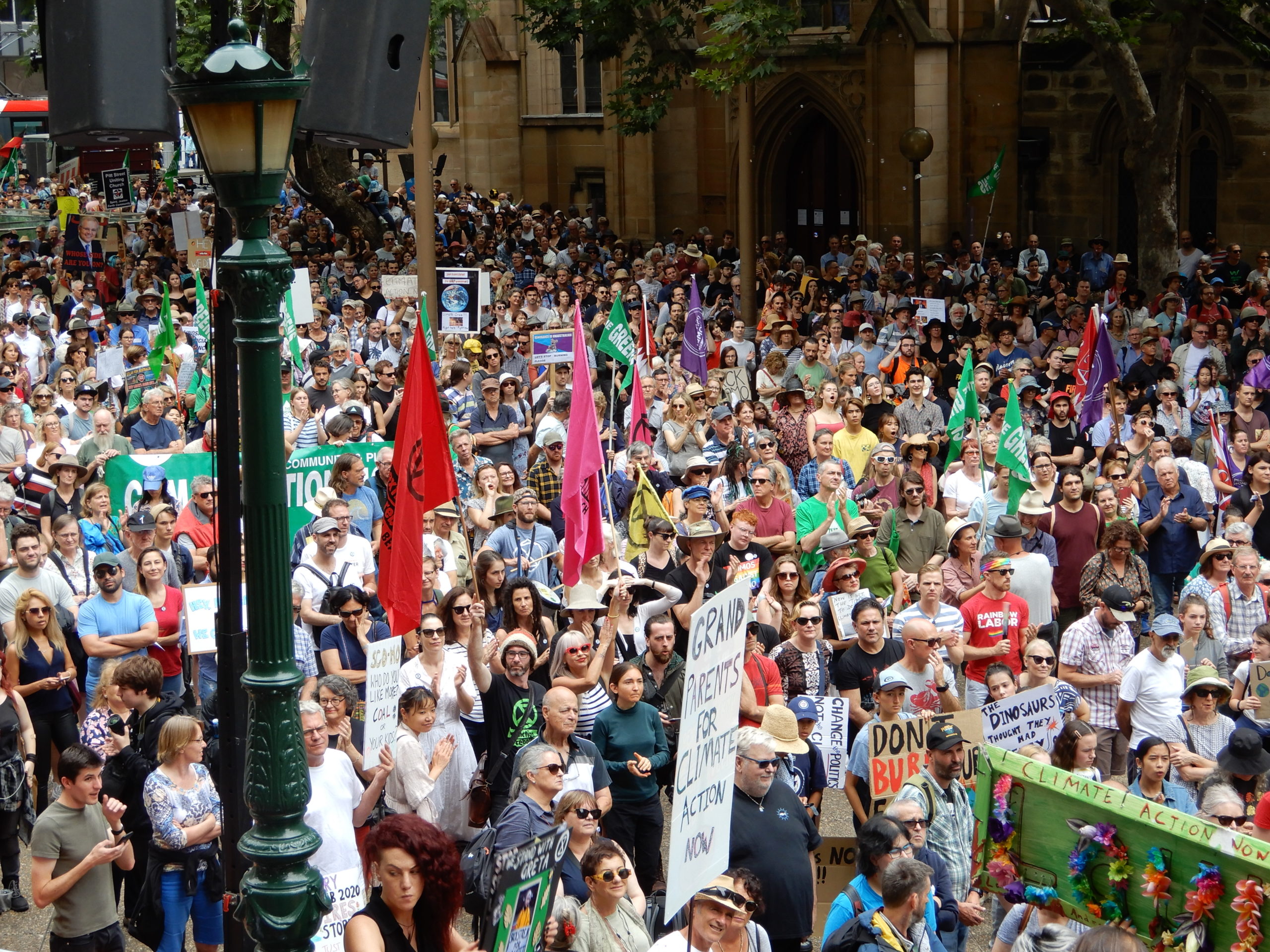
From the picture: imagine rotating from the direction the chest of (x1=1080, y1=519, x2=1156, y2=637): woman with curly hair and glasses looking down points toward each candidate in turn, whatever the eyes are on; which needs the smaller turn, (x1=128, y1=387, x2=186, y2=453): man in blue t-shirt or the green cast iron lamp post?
the green cast iron lamp post

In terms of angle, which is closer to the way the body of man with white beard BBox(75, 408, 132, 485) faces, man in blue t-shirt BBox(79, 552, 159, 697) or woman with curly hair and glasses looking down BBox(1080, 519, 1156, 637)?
the man in blue t-shirt

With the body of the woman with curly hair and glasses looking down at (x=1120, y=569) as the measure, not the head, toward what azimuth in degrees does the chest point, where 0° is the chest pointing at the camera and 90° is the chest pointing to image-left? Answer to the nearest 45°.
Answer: approximately 0°

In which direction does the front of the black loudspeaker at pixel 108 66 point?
away from the camera

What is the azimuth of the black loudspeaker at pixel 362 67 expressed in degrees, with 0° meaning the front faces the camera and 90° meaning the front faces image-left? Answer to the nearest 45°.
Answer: approximately 225°

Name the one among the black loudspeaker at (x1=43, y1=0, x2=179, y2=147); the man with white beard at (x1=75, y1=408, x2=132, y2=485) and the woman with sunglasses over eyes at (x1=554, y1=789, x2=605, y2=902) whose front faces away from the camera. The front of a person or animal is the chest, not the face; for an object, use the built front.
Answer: the black loudspeaker

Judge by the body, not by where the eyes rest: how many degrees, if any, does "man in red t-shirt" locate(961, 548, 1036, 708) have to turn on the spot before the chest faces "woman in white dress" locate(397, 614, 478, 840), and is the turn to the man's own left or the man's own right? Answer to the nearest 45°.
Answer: approximately 90° to the man's own right

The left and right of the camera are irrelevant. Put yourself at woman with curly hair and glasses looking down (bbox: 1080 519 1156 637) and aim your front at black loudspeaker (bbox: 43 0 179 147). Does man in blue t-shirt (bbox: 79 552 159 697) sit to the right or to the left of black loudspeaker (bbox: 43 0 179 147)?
right
